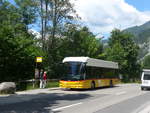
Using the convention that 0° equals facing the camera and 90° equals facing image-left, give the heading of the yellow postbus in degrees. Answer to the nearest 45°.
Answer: approximately 45°
